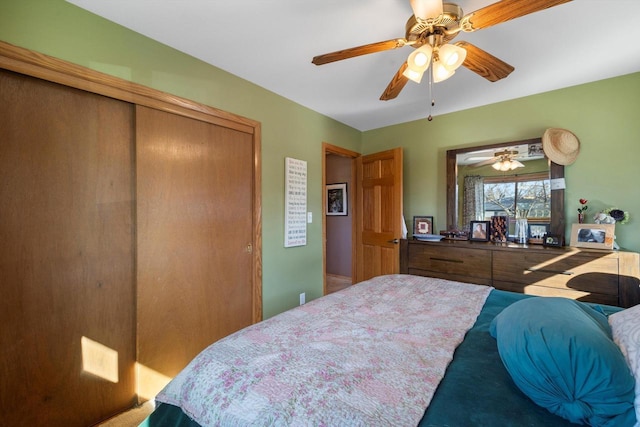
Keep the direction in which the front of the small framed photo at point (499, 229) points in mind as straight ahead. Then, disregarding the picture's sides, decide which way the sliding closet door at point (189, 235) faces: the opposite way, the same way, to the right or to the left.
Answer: to the left

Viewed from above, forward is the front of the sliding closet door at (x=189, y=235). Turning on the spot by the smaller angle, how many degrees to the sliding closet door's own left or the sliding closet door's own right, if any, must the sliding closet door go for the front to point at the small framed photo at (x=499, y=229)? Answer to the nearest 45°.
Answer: approximately 45° to the sliding closet door's own left

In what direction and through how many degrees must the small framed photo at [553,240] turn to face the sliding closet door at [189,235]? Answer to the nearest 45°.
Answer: approximately 45° to its right

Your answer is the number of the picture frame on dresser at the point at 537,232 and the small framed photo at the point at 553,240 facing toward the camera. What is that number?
2

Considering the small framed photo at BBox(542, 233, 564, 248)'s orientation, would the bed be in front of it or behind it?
in front

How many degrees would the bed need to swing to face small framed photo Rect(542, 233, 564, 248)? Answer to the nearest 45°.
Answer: approximately 135° to its right

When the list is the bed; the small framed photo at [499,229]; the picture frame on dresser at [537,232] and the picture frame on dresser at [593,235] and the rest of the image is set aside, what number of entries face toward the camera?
3

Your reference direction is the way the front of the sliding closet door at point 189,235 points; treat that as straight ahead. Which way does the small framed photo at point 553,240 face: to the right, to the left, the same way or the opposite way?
to the right

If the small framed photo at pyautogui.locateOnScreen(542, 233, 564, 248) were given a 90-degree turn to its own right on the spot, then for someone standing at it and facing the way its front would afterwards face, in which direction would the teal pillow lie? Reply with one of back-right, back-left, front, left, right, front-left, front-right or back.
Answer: left

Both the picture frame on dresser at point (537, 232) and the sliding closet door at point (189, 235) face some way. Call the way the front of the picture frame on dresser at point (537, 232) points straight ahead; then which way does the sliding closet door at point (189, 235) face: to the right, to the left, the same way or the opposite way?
to the left

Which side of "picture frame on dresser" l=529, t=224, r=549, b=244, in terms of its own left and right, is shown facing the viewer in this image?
front

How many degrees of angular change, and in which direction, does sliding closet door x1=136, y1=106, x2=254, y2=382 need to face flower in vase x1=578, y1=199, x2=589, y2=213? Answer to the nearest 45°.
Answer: approximately 45° to its left

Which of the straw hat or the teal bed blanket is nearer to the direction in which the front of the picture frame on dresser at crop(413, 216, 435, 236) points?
the teal bed blanket

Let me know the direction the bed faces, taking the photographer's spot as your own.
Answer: facing to the left of the viewer

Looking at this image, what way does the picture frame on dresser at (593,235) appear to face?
toward the camera
